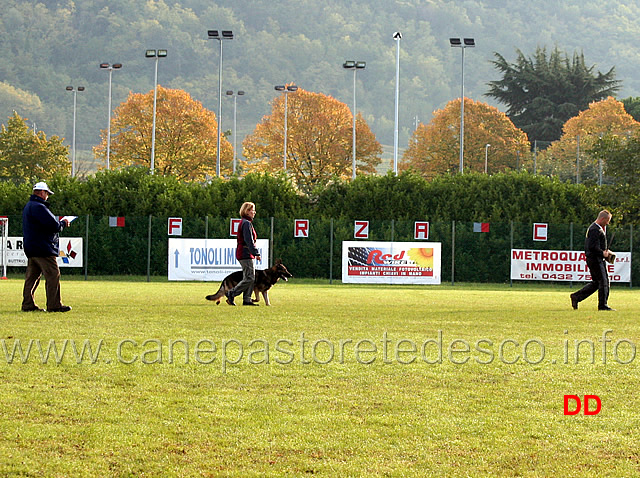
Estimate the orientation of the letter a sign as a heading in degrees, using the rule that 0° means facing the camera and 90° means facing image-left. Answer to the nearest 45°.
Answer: approximately 0°

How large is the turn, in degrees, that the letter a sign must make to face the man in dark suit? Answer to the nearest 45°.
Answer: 0° — it already faces them

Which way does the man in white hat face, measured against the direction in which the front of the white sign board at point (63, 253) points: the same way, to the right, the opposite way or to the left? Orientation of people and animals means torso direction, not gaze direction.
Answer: to the left

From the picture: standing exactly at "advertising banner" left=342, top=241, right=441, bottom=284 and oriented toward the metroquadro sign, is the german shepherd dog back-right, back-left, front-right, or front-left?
back-right

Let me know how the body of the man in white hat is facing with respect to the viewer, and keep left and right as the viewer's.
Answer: facing to the right of the viewer

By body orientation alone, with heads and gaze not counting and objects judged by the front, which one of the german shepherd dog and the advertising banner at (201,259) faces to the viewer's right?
the german shepherd dog

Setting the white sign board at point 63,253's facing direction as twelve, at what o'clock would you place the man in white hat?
The man in white hat is roughly at 12 o'clock from the white sign board.

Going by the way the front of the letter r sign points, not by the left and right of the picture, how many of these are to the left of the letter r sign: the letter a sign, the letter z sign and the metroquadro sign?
3

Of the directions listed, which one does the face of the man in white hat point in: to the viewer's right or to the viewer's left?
to the viewer's right
